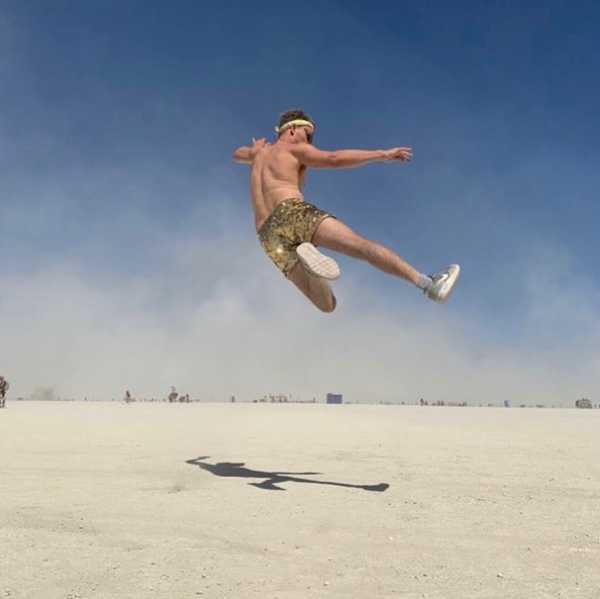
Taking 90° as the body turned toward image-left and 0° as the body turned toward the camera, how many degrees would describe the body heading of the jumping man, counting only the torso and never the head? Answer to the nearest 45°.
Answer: approximately 225°

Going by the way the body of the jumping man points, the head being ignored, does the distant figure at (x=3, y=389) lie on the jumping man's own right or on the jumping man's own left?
on the jumping man's own left
